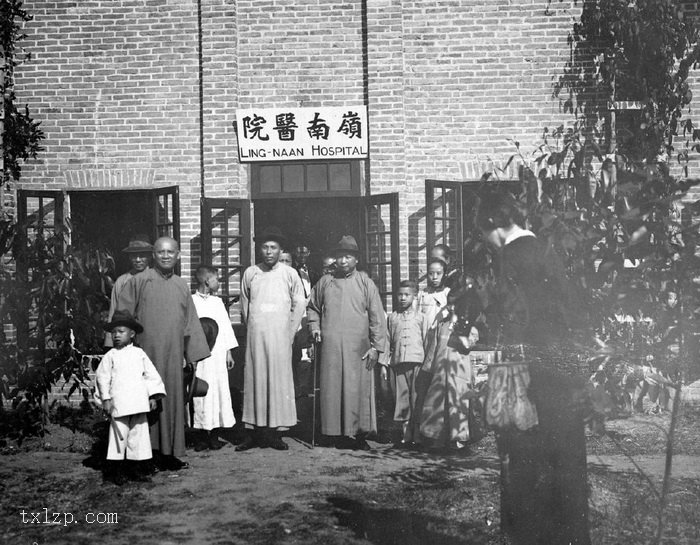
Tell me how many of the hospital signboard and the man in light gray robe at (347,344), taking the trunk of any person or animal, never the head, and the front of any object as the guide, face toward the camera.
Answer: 2

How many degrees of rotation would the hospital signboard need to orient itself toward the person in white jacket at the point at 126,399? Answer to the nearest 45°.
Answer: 0° — it already faces them

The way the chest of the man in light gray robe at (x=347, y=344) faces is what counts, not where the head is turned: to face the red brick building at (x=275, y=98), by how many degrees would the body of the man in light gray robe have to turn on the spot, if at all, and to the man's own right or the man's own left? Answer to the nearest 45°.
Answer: approximately 180°

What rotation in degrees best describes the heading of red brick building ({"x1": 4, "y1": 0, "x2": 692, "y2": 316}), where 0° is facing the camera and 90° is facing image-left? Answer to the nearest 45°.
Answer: approximately 0°

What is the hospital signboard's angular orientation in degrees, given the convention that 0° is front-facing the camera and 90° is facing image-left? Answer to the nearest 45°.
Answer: approximately 0°

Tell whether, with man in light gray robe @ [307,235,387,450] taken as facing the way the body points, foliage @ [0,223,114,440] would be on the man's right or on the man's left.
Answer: on the man's right
